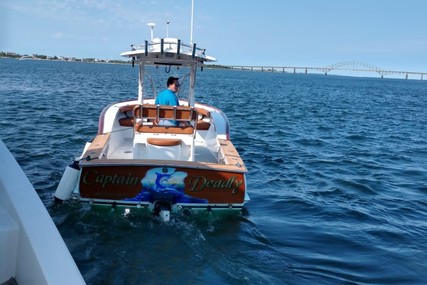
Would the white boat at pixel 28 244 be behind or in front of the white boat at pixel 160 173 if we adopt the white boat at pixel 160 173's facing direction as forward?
behind

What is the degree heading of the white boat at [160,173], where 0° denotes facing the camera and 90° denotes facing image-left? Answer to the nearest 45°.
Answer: approximately 180°
